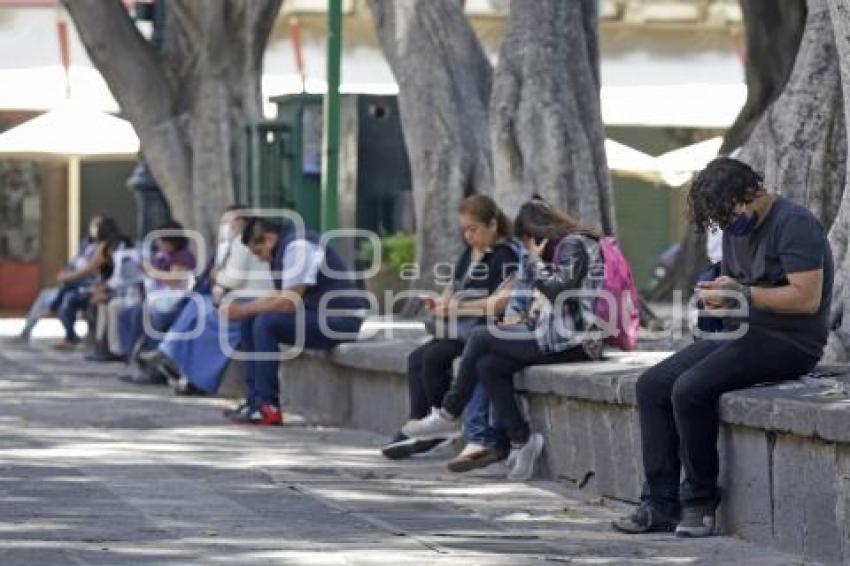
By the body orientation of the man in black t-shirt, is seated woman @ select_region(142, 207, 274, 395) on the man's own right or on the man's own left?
on the man's own right

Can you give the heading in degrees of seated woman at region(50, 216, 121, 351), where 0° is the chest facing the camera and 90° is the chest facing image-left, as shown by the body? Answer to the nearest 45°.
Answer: approximately 90°

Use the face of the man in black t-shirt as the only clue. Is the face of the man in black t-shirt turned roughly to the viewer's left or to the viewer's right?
to the viewer's left

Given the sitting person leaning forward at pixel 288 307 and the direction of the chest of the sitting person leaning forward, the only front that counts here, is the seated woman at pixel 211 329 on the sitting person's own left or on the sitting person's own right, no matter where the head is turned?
on the sitting person's own right

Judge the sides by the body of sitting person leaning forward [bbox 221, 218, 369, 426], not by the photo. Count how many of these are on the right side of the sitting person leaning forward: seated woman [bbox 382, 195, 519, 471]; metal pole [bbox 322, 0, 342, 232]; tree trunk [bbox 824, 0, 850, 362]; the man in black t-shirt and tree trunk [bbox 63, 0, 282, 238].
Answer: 2

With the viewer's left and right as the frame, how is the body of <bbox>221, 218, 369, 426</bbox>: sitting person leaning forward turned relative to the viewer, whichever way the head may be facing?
facing to the left of the viewer

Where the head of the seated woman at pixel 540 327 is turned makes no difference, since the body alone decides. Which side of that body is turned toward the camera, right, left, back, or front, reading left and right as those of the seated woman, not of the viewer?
left

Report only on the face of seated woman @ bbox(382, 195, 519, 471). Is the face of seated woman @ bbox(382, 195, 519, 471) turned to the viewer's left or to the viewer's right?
to the viewer's left

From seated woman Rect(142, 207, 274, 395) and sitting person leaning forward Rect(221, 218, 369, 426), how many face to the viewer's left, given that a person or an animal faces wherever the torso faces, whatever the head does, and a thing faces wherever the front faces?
2

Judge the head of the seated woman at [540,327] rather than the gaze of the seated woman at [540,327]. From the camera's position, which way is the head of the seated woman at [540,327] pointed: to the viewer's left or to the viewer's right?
to the viewer's left

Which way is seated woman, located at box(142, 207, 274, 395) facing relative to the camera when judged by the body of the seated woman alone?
to the viewer's left
